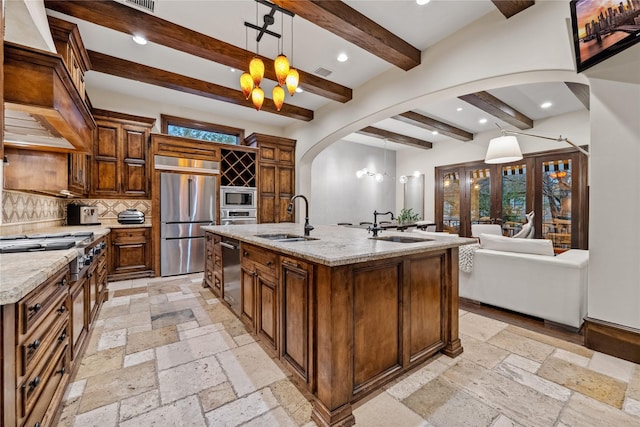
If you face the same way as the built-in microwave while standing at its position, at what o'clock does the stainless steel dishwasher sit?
The stainless steel dishwasher is roughly at 12 o'clock from the built-in microwave.

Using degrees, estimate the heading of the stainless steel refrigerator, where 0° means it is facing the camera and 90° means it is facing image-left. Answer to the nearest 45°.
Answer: approximately 0°

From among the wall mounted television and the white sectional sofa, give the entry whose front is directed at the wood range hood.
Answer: the wall mounted television

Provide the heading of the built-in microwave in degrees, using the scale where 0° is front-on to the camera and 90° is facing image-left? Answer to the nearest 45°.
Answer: approximately 0°

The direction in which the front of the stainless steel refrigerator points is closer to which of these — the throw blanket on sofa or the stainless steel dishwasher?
the stainless steel dishwasher

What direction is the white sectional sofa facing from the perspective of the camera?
away from the camera

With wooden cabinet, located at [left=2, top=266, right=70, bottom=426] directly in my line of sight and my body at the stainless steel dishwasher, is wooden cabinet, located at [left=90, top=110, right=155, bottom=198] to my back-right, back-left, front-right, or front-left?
back-right
